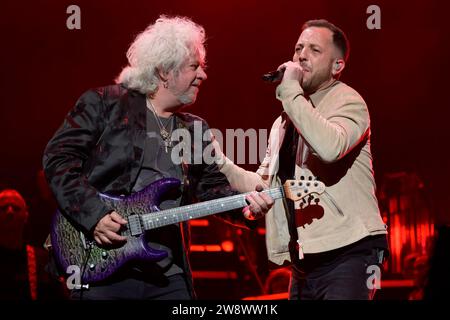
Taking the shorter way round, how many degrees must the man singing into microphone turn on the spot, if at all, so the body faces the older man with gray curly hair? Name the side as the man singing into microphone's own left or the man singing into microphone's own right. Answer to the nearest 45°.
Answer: approximately 45° to the man singing into microphone's own right

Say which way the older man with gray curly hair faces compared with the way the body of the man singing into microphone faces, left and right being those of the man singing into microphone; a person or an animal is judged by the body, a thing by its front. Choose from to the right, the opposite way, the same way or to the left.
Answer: to the left

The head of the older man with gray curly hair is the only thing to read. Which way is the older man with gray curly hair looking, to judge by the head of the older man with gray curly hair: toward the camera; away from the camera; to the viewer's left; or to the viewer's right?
to the viewer's right

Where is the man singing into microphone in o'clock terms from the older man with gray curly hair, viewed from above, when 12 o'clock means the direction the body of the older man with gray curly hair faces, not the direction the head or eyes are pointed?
The man singing into microphone is roughly at 11 o'clock from the older man with gray curly hair.

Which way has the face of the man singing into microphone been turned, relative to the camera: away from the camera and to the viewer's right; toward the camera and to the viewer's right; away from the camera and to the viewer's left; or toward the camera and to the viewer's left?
toward the camera and to the viewer's left

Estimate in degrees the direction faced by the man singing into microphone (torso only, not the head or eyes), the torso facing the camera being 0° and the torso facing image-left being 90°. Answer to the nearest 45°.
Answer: approximately 45°
